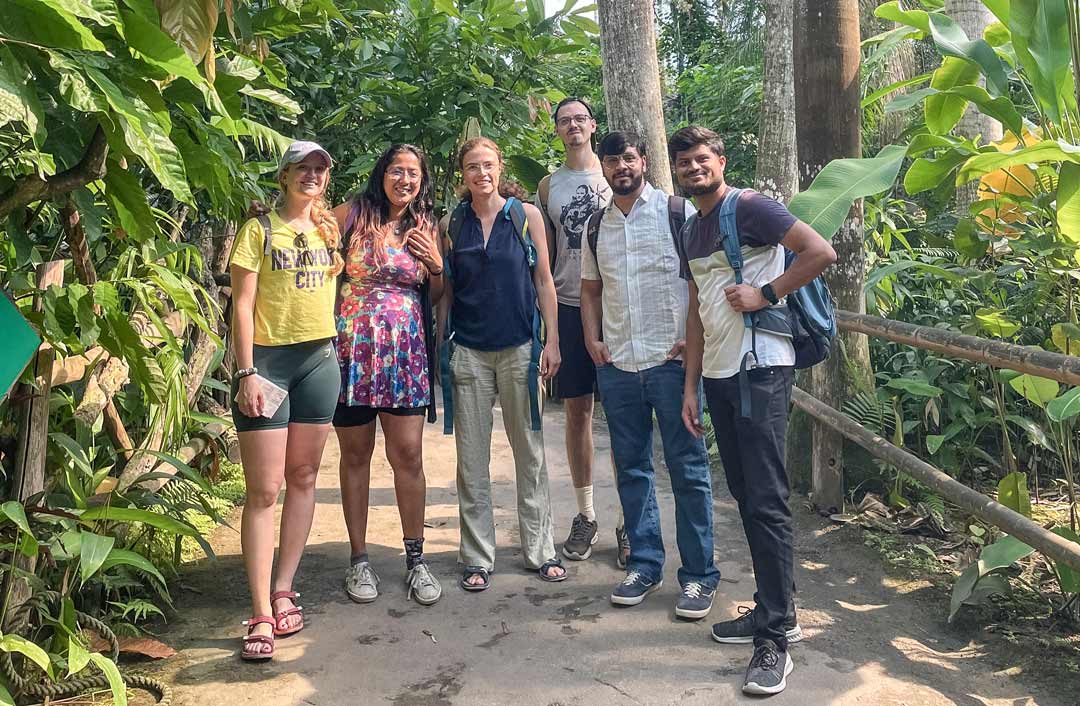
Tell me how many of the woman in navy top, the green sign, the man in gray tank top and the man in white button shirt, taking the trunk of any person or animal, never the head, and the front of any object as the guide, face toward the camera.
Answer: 4

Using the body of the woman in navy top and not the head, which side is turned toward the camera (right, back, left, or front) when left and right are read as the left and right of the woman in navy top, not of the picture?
front

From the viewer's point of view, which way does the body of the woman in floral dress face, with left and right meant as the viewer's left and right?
facing the viewer

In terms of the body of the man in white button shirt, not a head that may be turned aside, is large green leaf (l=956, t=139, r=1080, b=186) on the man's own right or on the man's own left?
on the man's own left

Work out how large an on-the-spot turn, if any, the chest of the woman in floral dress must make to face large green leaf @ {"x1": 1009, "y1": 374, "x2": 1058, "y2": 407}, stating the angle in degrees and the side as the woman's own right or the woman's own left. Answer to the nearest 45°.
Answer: approximately 90° to the woman's own left

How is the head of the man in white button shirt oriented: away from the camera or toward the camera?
toward the camera

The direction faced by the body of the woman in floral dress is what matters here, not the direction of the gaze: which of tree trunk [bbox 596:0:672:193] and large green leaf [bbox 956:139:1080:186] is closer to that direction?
the large green leaf

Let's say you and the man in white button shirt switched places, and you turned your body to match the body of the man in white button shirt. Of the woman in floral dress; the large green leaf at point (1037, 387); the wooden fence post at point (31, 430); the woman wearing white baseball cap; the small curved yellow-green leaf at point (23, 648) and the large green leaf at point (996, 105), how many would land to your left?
2

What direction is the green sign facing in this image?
toward the camera

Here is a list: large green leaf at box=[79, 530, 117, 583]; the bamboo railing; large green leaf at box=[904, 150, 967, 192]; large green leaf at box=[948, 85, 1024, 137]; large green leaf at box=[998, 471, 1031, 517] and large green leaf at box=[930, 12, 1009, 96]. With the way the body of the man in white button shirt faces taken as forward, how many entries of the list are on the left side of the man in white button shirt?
5
